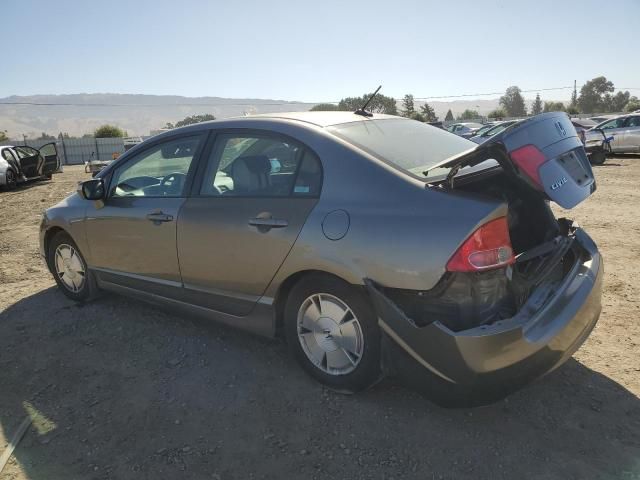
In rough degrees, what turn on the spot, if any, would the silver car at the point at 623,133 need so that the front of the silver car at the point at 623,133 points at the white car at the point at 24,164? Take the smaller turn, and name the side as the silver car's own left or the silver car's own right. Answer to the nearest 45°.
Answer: approximately 45° to the silver car's own left

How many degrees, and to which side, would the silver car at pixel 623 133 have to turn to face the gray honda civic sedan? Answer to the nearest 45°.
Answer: approximately 90° to its left

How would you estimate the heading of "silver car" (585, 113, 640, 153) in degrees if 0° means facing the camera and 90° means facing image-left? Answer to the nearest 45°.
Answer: approximately 90°

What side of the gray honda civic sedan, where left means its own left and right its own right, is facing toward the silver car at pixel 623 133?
right

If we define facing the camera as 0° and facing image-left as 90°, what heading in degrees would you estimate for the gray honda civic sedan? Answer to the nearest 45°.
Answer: approximately 135°
